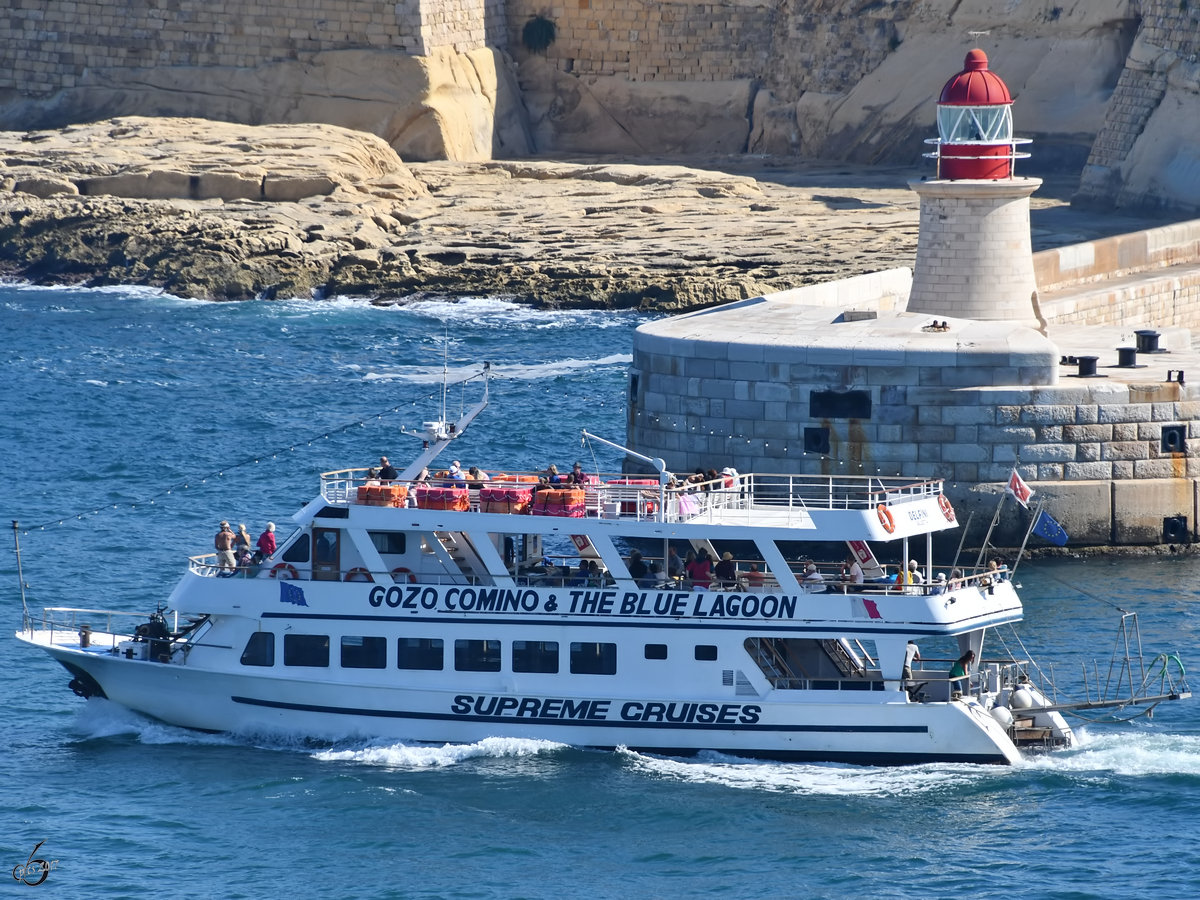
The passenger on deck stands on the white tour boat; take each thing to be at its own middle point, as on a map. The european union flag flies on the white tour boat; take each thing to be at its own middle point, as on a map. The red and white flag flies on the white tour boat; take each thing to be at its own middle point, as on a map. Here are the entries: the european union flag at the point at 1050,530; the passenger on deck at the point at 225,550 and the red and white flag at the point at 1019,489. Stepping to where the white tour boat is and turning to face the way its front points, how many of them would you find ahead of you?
1

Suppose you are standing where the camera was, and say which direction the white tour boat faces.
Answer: facing to the left of the viewer

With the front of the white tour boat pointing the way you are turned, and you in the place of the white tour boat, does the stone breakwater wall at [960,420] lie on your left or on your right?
on your right
